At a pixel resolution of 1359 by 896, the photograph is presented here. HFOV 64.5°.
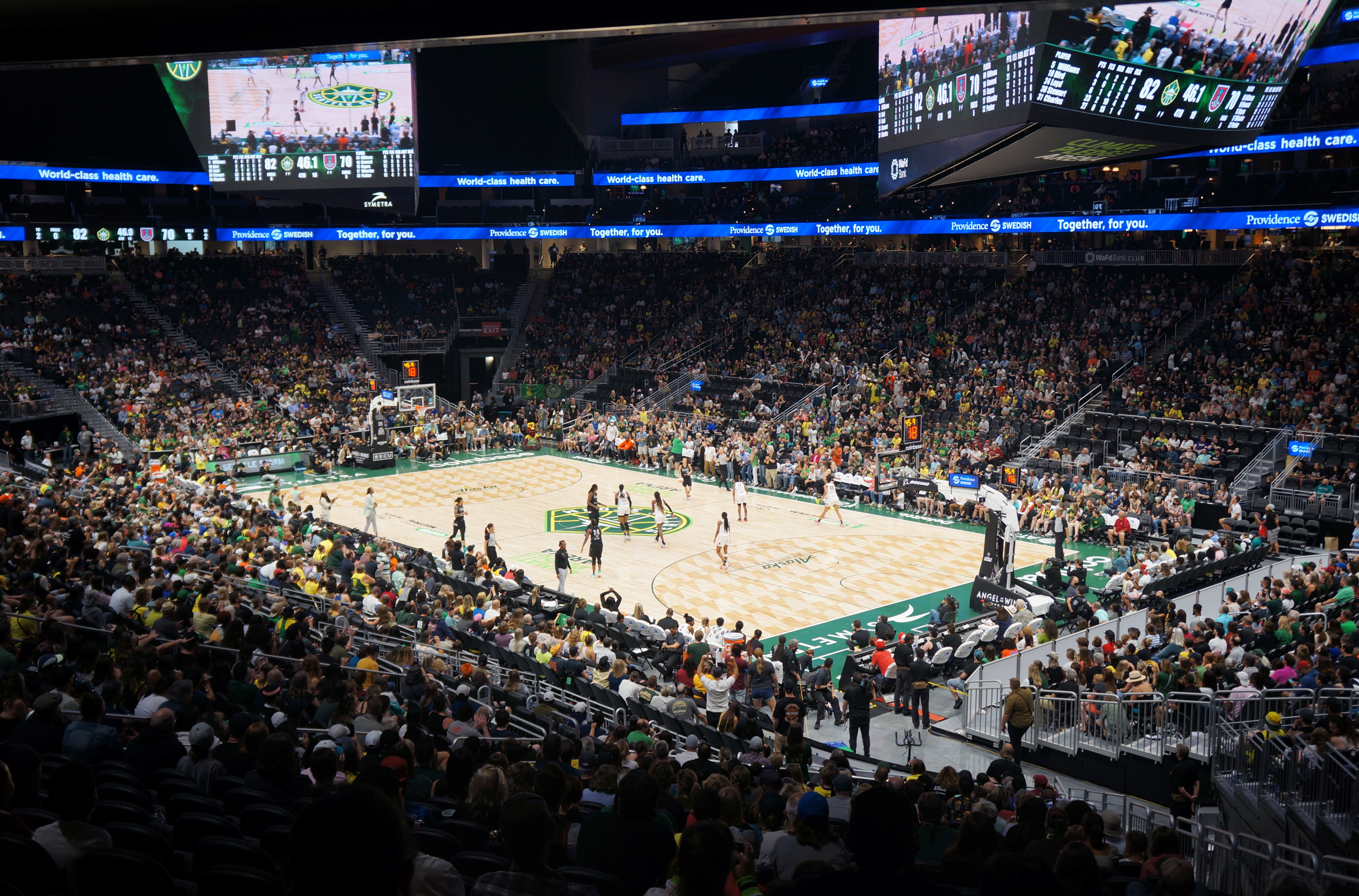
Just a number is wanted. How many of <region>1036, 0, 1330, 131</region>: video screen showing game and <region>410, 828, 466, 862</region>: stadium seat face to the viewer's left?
0

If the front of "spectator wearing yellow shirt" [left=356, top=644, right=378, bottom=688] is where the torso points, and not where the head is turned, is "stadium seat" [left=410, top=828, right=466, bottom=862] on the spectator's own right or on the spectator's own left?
on the spectator's own right

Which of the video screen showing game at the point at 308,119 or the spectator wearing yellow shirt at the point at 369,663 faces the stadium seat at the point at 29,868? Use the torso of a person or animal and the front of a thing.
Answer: the video screen showing game

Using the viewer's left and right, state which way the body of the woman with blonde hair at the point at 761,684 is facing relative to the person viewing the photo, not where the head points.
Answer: facing away from the viewer

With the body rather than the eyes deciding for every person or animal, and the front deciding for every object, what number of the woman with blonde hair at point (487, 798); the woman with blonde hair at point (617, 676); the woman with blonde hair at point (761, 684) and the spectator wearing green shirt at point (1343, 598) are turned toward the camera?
0

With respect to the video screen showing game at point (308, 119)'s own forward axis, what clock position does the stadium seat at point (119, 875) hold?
The stadium seat is roughly at 12 o'clock from the video screen showing game.

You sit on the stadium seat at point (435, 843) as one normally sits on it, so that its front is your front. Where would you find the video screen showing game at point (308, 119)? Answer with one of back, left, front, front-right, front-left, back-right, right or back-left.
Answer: front-left

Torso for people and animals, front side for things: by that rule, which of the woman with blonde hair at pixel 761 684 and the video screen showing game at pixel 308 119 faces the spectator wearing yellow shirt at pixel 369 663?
the video screen showing game

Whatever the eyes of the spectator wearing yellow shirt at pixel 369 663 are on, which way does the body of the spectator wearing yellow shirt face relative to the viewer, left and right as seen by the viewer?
facing away from the viewer and to the right of the viewer

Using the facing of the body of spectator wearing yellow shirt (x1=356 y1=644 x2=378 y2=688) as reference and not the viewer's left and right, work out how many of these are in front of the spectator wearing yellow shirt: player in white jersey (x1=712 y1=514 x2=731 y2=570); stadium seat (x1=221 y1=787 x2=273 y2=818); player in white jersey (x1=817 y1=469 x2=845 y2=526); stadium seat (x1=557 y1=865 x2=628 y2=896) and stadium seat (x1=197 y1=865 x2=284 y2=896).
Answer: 2

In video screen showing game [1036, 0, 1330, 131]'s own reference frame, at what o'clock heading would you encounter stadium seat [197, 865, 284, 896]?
The stadium seat is roughly at 2 o'clock from the video screen showing game.

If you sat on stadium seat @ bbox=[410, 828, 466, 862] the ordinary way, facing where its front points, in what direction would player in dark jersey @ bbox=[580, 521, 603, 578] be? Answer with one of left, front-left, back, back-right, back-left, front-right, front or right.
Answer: front-left

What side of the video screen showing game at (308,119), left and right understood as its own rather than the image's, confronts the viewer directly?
front

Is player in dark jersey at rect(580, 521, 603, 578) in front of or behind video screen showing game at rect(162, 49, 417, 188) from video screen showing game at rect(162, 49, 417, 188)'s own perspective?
in front

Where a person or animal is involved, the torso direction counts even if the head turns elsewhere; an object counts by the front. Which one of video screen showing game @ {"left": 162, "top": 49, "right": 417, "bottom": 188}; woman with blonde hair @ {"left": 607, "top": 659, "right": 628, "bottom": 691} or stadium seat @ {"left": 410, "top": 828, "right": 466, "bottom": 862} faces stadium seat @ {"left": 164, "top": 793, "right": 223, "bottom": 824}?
the video screen showing game

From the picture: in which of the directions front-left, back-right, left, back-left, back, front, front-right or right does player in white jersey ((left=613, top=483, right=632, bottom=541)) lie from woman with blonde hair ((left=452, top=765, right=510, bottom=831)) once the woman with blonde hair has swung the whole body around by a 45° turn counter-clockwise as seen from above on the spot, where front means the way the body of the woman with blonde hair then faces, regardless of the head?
front

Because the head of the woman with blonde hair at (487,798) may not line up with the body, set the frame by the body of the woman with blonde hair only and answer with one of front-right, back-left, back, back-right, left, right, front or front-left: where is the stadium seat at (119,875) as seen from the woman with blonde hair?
back

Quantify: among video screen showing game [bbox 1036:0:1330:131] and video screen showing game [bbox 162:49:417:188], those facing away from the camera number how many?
0

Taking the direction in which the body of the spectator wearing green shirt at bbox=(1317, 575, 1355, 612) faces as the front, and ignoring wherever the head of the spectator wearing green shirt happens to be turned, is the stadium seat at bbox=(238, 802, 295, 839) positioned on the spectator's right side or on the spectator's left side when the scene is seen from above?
on the spectator's left side

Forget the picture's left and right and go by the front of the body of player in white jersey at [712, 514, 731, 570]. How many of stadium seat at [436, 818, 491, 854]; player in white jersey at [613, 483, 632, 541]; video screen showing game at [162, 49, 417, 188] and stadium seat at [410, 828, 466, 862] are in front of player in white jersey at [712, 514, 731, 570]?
2

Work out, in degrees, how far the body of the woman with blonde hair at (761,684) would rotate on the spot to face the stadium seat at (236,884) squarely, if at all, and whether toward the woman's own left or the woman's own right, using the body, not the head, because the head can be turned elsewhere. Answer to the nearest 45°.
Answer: approximately 180°

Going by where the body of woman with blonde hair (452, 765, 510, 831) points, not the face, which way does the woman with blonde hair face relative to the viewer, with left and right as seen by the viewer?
facing away from the viewer and to the right of the viewer
